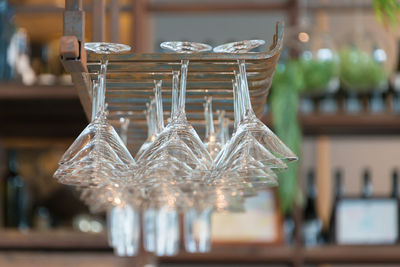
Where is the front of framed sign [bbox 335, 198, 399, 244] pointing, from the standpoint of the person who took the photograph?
facing the viewer

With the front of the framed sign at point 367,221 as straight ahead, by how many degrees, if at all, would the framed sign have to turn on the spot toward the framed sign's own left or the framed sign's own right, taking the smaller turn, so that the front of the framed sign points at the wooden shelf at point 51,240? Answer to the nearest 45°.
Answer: approximately 90° to the framed sign's own right

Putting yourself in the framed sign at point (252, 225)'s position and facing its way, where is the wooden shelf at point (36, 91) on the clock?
The wooden shelf is roughly at 3 o'clock from the framed sign.

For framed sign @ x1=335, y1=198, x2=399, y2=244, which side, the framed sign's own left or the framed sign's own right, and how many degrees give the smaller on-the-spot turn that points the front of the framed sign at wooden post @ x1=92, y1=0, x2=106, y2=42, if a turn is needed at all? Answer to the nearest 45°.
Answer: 0° — it already faces it

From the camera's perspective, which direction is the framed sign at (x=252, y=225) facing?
toward the camera

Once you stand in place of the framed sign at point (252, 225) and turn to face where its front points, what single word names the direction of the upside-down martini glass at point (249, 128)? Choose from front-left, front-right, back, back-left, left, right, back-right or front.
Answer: front

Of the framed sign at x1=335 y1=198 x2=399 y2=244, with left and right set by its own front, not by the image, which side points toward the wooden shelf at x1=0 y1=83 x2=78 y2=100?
right

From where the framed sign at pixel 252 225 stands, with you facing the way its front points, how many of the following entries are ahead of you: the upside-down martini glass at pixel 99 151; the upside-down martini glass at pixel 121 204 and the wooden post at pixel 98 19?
3

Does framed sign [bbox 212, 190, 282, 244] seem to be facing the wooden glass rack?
yes

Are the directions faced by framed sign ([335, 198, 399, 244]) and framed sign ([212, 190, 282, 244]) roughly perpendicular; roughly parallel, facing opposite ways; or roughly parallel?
roughly parallel

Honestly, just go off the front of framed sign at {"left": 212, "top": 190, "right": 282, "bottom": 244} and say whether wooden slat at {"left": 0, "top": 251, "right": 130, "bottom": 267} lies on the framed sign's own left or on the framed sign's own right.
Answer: on the framed sign's own right
